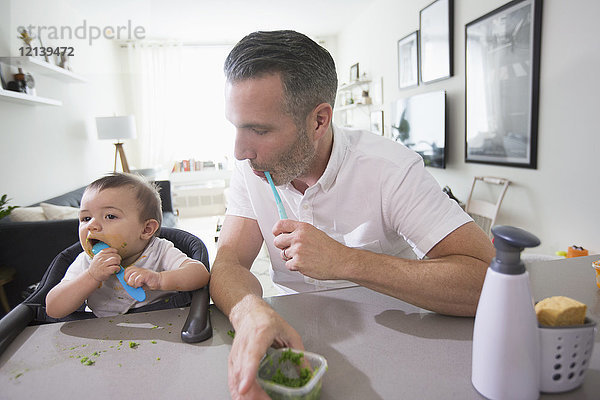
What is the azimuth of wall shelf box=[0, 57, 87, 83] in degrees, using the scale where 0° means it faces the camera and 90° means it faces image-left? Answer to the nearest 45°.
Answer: approximately 315°

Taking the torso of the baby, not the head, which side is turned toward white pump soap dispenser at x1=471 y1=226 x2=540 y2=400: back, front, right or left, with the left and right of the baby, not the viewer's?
left

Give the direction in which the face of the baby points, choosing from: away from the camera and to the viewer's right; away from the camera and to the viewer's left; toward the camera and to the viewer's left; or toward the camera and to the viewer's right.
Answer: toward the camera and to the viewer's left

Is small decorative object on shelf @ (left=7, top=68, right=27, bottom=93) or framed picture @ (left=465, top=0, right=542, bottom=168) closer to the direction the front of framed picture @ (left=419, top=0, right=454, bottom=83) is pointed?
the small decorative object on shelf

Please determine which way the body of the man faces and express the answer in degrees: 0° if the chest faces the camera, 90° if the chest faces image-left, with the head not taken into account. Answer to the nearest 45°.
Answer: approximately 45°

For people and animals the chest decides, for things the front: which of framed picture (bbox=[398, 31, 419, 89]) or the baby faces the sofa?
the framed picture

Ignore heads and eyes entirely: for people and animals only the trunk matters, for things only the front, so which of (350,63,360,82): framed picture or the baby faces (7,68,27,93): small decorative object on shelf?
the framed picture

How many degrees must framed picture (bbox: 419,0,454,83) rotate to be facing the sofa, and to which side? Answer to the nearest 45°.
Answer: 0° — it already faces it

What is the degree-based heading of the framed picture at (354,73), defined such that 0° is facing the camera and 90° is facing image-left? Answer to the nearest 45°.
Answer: approximately 45°

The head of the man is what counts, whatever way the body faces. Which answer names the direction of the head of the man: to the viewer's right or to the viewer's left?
to the viewer's left

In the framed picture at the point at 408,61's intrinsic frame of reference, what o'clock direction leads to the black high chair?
The black high chair is roughly at 11 o'clock from the framed picture.

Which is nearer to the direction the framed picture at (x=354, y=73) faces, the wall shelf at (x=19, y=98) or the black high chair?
the wall shelf
